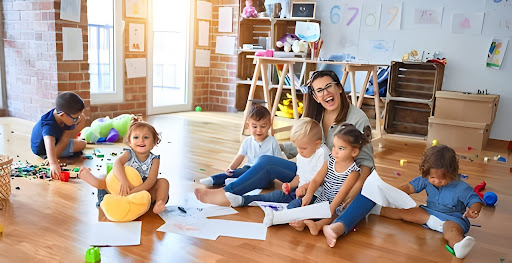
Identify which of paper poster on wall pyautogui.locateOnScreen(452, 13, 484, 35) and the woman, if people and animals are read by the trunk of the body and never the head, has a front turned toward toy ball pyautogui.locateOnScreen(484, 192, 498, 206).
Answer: the paper poster on wall

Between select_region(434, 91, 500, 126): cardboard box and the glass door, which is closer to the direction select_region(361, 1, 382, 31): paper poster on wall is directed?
the cardboard box

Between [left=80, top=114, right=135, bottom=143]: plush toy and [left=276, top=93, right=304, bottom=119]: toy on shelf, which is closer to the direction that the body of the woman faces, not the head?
the plush toy

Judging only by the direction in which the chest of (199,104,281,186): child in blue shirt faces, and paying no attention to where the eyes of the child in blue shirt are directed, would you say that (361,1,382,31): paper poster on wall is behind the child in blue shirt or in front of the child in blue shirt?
behind

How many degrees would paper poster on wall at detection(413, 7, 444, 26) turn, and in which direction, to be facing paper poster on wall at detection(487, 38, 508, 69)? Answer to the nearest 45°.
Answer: approximately 90° to its left

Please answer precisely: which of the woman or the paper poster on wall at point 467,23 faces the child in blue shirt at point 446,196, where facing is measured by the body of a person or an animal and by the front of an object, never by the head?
the paper poster on wall

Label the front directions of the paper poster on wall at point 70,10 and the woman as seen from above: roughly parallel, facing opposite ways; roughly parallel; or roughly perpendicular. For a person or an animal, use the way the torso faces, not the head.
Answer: roughly perpendicular

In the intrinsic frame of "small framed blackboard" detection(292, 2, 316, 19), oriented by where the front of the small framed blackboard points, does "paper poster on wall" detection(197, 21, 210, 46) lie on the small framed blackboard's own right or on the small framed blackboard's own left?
on the small framed blackboard's own right

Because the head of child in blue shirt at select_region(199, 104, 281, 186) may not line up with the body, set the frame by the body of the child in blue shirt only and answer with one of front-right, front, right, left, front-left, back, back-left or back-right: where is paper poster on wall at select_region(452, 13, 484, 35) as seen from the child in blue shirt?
back-left

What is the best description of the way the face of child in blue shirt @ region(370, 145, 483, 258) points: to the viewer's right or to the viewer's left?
to the viewer's left

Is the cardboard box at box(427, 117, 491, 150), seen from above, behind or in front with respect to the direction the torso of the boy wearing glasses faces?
in front

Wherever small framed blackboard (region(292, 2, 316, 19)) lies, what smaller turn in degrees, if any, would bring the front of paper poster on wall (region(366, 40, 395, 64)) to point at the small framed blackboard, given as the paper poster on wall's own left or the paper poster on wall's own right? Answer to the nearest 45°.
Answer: approximately 90° to the paper poster on wall's own right

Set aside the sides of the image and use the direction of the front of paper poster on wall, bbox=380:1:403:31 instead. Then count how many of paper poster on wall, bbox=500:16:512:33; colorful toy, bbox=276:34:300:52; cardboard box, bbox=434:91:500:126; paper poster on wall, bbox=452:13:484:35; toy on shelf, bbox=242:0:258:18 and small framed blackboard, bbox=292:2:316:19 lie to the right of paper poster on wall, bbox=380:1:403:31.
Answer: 3
